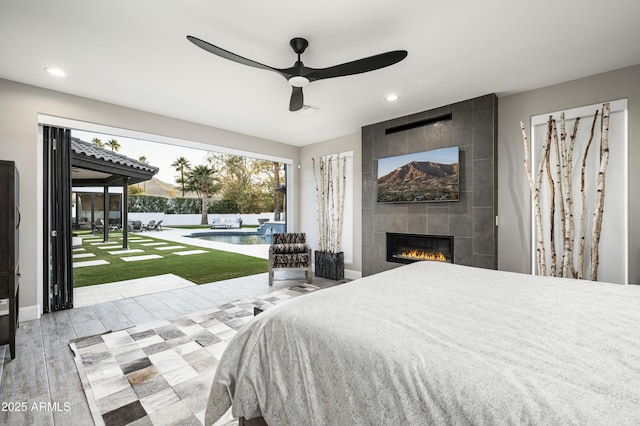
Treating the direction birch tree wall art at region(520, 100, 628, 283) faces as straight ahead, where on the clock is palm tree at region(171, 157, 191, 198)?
The palm tree is roughly at 2 o'clock from the birch tree wall art.

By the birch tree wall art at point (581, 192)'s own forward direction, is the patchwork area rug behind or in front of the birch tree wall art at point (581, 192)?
in front

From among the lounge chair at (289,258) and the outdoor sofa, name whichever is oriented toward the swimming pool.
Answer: the outdoor sofa

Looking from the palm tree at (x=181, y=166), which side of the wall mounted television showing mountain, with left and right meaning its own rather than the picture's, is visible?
right

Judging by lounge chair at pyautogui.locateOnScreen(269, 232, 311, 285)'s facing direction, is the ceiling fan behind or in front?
in front

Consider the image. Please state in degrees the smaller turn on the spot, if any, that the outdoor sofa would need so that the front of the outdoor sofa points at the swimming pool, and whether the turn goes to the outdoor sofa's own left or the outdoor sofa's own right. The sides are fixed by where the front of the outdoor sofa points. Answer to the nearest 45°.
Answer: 0° — it already faces it

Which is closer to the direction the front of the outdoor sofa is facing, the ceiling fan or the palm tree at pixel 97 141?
the ceiling fan

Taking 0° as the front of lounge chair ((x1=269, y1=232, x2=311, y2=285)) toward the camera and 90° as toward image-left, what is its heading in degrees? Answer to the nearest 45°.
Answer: approximately 0°

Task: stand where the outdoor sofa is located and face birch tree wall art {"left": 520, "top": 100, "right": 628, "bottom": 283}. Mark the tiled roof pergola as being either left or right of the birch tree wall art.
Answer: right

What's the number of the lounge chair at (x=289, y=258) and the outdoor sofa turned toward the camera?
2

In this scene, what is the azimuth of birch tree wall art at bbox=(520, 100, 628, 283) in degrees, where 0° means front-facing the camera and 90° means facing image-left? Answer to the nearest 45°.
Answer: approximately 45°

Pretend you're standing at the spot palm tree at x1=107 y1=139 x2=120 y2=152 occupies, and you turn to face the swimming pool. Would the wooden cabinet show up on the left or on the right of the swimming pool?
right

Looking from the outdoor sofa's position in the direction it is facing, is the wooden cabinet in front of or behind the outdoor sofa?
in front
